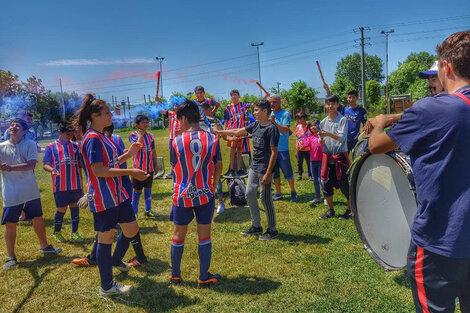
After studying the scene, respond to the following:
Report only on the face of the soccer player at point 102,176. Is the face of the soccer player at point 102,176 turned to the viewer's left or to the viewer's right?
to the viewer's right

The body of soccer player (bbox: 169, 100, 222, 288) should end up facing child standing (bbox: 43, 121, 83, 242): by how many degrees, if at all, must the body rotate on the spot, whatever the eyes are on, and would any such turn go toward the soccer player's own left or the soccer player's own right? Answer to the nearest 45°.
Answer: approximately 45° to the soccer player's own left

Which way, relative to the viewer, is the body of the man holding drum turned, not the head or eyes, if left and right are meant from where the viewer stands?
facing away from the viewer and to the left of the viewer

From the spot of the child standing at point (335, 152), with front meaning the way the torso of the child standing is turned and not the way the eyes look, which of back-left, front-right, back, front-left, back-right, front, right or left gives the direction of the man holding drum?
front-left

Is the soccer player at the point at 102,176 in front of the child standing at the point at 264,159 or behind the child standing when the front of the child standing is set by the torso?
in front

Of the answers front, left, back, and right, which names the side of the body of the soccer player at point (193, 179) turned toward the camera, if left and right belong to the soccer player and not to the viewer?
back

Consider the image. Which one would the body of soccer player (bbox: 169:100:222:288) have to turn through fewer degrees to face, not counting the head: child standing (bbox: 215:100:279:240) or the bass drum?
the child standing

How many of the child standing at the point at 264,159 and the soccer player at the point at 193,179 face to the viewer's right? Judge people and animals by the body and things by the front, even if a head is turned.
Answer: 0

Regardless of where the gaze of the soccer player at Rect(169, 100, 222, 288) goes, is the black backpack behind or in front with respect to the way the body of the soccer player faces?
in front

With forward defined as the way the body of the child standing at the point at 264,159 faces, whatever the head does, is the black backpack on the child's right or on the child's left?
on the child's right

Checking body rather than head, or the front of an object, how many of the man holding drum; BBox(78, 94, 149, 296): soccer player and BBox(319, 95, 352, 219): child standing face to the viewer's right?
1

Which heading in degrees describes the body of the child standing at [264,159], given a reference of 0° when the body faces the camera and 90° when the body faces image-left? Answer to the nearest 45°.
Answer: approximately 45°

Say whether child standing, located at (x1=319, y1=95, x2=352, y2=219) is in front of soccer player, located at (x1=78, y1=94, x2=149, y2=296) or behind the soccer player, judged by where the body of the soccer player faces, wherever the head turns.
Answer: in front

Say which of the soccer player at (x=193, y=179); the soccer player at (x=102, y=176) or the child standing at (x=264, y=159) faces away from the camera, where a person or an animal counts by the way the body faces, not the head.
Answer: the soccer player at (x=193, y=179)

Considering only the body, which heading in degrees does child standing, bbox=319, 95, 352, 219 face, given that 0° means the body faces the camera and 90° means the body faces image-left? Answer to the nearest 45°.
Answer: approximately 45°

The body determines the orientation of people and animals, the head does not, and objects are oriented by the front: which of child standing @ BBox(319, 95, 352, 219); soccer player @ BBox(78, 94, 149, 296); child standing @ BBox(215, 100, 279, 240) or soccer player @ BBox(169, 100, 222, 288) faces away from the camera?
soccer player @ BBox(169, 100, 222, 288)

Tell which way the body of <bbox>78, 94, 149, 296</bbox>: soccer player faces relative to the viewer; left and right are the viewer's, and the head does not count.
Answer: facing to the right of the viewer
